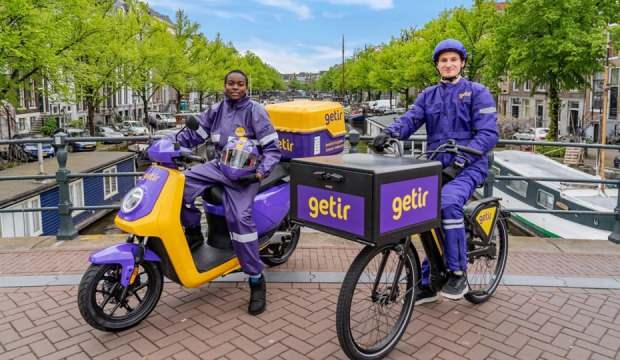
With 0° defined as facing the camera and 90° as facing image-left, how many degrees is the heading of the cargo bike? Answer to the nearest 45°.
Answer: approximately 45°

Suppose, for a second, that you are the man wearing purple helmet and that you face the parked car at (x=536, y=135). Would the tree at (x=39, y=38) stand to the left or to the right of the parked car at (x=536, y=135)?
left

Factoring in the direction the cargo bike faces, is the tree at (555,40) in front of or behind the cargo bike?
behind

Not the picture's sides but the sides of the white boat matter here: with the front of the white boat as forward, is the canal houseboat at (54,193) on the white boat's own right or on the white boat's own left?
on the white boat's own right

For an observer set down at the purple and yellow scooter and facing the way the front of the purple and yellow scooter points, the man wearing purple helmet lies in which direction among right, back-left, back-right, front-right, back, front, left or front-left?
back-left

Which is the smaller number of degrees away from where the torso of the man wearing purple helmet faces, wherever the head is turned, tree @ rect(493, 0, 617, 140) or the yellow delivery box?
the yellow delivery box
